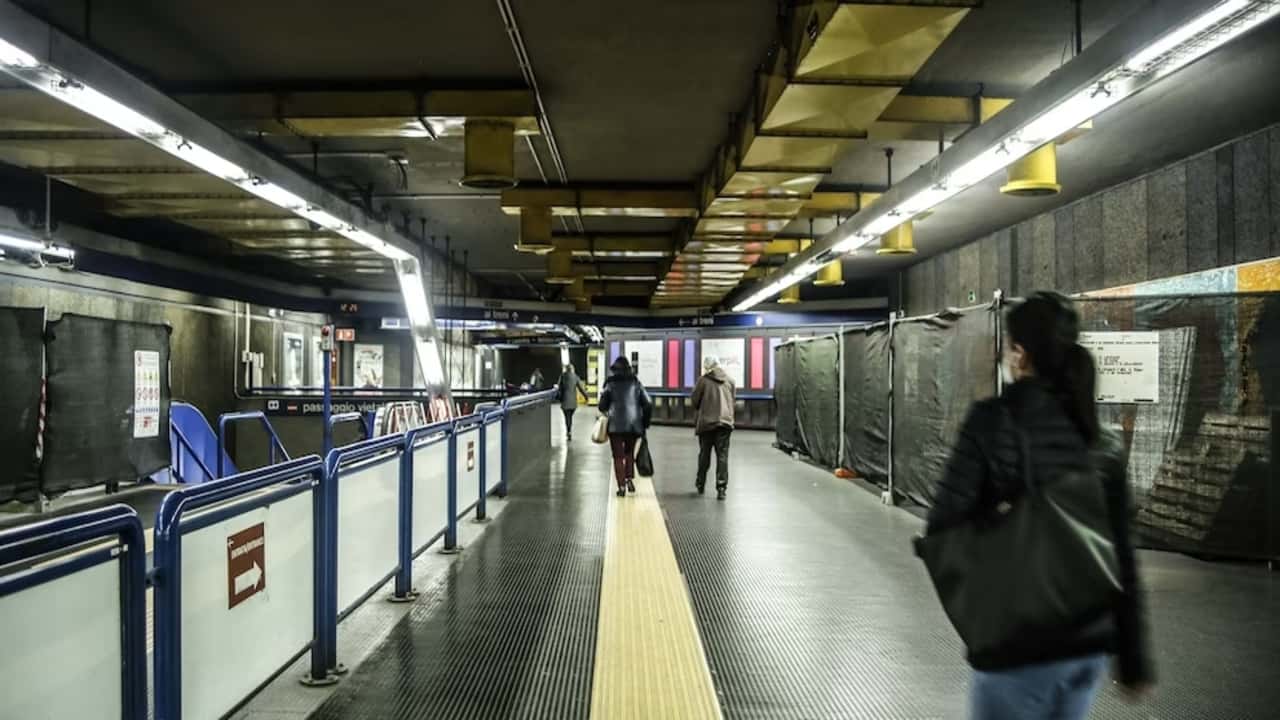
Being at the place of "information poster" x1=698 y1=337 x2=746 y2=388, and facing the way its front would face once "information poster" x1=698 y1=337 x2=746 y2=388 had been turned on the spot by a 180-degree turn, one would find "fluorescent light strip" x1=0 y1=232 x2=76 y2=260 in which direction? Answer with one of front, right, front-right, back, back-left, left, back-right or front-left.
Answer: back-left

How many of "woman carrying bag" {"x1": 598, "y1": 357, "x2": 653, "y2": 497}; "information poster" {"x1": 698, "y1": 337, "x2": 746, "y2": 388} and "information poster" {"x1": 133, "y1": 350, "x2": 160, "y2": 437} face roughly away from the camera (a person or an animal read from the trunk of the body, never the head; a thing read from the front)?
1

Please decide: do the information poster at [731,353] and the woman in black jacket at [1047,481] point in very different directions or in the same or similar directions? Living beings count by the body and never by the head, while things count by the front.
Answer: very different directions

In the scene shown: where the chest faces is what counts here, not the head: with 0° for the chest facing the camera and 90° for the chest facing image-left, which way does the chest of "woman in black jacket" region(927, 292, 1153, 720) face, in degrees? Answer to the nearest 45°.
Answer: approximately 135°

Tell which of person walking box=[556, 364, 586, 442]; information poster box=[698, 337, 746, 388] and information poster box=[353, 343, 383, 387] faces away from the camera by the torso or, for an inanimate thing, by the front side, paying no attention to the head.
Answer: the person walking

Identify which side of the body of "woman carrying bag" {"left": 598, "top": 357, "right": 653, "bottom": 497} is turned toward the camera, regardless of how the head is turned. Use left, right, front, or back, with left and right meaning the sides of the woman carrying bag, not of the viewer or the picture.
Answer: back

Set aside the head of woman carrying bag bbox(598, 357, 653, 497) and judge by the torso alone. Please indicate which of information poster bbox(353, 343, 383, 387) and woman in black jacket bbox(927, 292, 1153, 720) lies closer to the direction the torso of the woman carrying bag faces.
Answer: the information poster

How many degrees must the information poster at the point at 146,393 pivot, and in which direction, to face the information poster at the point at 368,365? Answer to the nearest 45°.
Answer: approximately 90° to its left

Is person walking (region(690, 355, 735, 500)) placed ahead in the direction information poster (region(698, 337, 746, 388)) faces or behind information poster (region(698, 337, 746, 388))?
ahead

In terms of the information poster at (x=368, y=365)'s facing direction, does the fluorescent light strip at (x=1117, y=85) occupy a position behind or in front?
in front

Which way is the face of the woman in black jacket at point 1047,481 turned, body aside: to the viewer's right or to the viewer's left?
to the viewer's left

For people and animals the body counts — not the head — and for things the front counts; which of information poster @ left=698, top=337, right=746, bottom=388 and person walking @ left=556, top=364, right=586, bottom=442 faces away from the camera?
the person walking

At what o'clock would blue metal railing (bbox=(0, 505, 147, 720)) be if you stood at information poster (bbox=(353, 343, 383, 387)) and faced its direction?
The blue metal railing is roughly at 12 o'clock from the information poster.

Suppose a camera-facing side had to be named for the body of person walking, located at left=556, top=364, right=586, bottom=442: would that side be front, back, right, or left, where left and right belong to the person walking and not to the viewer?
back

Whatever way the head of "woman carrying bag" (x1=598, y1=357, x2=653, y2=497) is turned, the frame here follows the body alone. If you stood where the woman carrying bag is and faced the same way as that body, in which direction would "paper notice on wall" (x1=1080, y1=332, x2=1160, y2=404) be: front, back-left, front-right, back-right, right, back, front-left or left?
back-right
